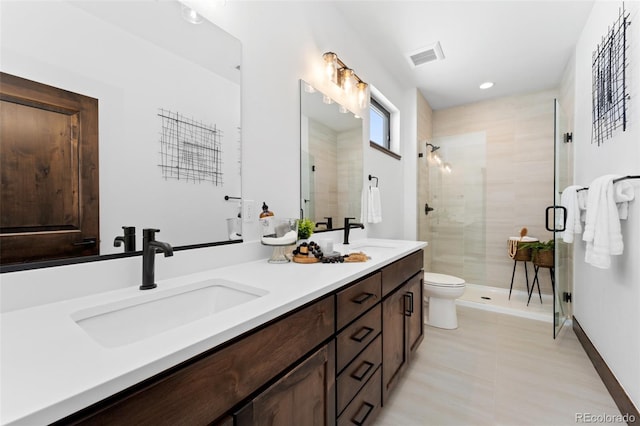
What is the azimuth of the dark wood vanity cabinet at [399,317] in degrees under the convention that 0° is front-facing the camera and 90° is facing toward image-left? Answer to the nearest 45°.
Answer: approximately 270°

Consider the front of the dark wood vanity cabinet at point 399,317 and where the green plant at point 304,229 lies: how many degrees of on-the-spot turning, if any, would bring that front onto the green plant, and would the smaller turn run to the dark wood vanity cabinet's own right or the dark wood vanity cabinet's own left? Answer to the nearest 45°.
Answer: approximately 180°

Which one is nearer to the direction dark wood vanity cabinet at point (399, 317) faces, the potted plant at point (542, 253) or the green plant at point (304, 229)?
the potted plant

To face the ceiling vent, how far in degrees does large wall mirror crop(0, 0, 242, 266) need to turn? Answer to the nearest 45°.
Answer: approximately 45° to its left

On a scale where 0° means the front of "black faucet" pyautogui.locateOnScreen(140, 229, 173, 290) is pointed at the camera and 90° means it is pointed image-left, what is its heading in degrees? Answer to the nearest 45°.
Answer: approximately 315°
